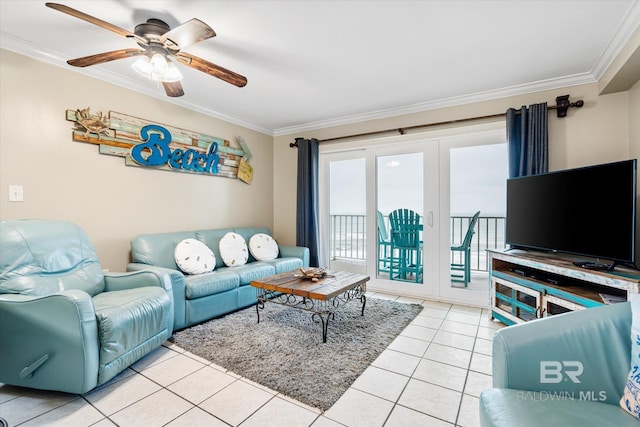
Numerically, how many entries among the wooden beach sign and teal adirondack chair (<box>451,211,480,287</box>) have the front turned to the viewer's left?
1

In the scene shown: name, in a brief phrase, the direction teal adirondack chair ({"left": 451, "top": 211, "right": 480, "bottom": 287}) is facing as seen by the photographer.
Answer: facing to the left of the viewer

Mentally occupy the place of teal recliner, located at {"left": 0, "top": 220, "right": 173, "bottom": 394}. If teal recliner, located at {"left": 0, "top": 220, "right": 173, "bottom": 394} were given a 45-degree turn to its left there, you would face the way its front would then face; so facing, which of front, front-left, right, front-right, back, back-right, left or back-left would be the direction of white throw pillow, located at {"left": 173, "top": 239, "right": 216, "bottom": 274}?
front-left

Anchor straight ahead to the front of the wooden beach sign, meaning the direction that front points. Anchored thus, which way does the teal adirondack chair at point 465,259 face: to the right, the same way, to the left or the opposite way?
the opposite way

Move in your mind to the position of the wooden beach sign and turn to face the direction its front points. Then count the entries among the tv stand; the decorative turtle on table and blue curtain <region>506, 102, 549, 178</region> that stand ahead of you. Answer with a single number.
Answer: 3

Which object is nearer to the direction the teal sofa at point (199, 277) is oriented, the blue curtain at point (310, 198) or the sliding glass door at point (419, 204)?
the sliding glass door

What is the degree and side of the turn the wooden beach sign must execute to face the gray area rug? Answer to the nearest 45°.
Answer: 0° — it already faces it

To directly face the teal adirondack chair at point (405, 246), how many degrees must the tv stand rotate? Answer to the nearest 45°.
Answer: approximately 90° to its right

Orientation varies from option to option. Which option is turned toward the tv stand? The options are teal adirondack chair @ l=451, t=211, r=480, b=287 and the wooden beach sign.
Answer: the wooden beach sign

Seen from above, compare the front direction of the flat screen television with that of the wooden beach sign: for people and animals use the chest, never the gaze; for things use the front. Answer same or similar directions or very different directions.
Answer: very different directions
